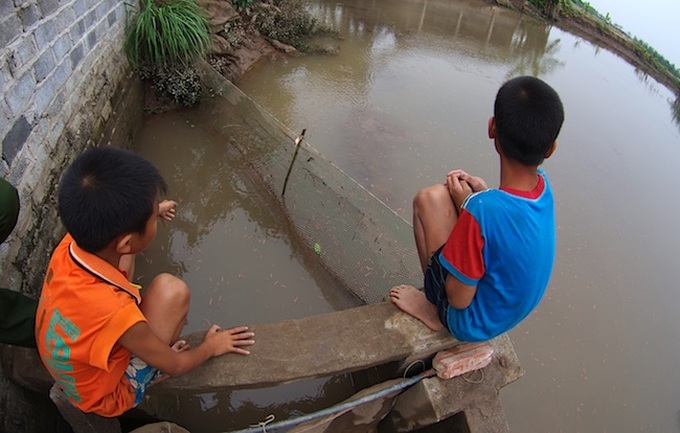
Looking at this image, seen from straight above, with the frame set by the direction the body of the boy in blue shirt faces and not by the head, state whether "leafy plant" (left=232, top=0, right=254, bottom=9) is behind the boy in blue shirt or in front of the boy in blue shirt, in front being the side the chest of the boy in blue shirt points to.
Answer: in front

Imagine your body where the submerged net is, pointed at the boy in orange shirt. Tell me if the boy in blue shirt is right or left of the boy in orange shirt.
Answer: left

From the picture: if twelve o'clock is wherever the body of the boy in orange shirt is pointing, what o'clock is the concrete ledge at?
The concrete ledge is roughly at 2 o'clock from the boy in orange shirt.

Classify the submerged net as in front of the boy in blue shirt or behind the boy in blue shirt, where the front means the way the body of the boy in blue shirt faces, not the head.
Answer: in front

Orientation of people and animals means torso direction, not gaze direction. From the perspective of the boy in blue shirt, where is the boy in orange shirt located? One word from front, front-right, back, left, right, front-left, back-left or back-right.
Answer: left

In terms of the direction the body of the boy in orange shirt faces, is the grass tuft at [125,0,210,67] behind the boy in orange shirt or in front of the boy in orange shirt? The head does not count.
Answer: in front

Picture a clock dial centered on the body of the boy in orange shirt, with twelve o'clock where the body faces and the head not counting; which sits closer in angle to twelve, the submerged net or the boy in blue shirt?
the submerged net

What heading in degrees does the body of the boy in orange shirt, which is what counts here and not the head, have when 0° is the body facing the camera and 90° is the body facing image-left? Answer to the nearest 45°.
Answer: approximately 225°

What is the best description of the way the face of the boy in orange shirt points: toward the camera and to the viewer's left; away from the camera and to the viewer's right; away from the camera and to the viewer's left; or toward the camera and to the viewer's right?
away from the camera and to the viewer's right

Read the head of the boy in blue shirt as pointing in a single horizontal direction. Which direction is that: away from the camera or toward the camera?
away from the camera

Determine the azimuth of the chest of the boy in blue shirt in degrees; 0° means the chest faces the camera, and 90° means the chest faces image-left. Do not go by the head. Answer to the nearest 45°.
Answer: approximately 135°
